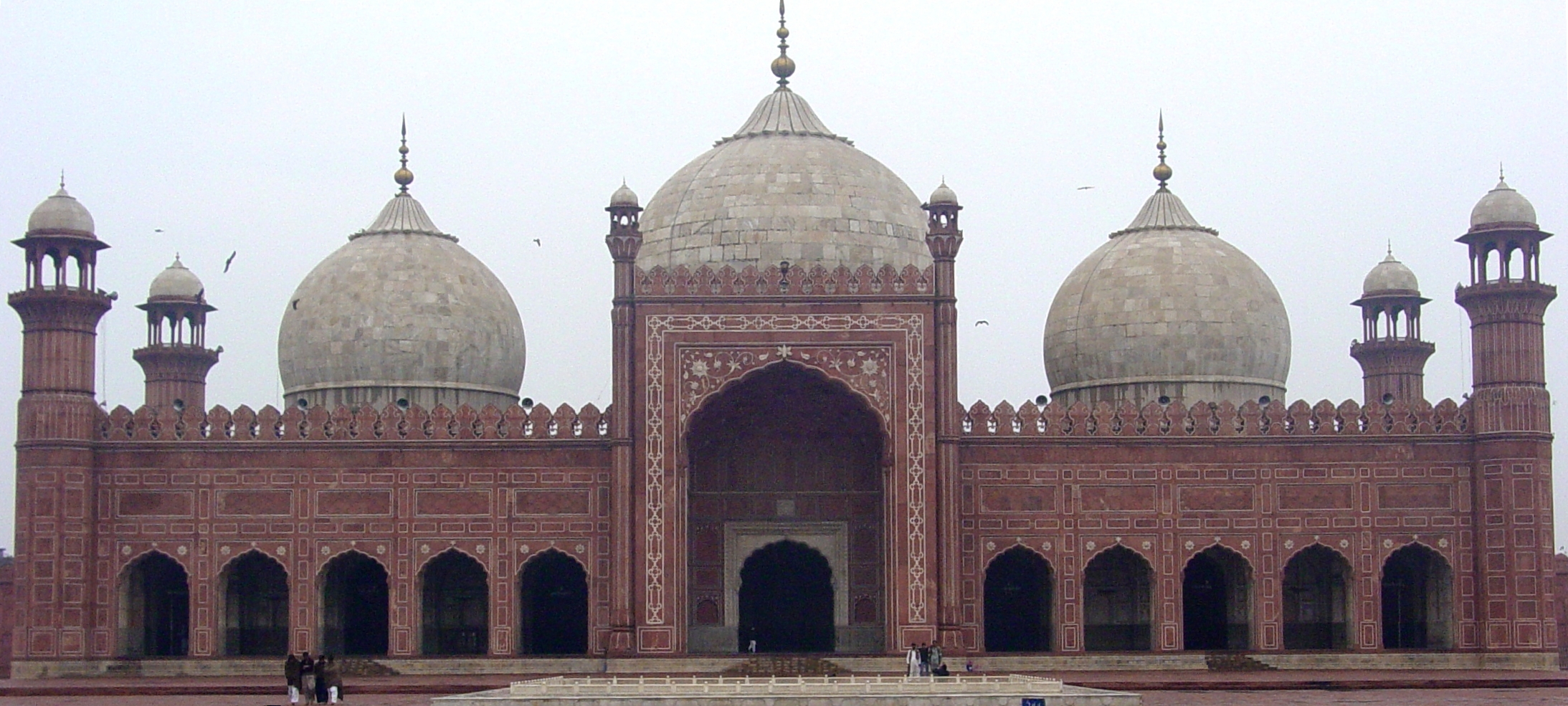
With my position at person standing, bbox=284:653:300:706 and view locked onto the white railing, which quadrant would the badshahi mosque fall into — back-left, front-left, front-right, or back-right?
front-left

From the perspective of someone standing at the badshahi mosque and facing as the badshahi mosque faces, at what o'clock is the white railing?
The white railing is roughly at 12 o'clock from the badshahi mosque.

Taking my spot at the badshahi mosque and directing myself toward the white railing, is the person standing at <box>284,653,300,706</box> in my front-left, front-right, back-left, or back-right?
front-right

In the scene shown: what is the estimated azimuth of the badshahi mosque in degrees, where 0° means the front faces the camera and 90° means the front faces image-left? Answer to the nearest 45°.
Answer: approximately 0°

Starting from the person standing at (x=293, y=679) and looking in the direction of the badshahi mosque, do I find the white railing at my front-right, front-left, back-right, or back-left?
front-right

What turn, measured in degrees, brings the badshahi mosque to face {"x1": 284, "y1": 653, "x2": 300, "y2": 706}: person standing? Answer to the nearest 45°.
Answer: approximately 45° to its right
